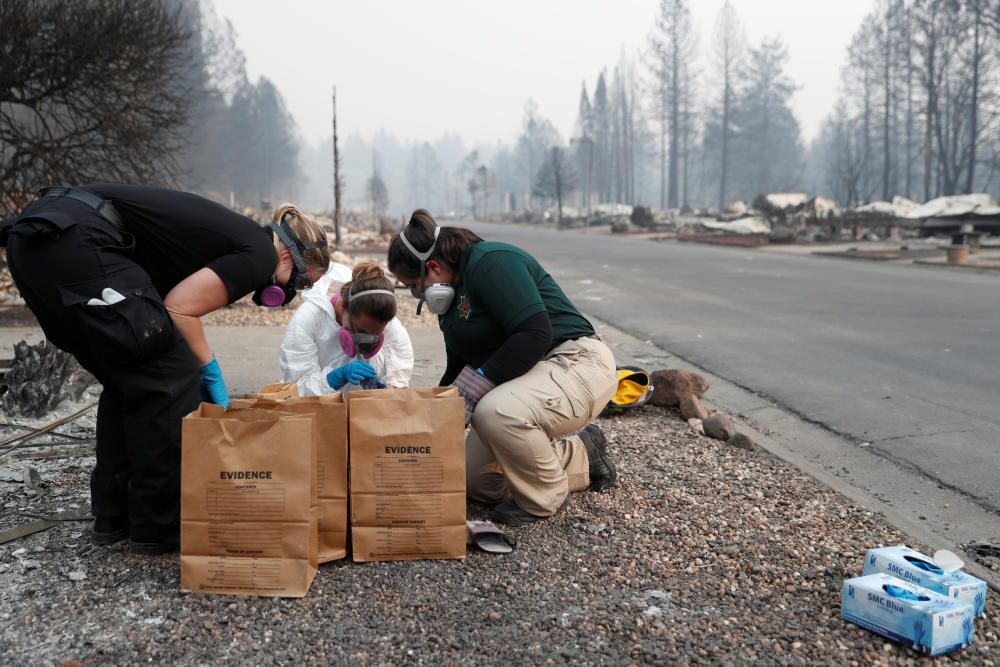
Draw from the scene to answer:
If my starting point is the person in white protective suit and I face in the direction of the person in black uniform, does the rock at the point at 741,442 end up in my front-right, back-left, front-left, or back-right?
back-left

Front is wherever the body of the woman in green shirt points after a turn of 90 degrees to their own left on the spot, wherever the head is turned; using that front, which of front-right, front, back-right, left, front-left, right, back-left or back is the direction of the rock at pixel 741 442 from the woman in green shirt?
back-left

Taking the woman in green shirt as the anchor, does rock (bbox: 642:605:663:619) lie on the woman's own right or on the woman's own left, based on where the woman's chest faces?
on the woman's own left

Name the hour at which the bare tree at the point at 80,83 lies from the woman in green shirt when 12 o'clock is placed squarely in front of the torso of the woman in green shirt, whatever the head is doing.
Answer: The bare tree is roughly at 2 o'clock from the woman in green shirt.

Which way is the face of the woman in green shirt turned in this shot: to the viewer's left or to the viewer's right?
to the viewer's left

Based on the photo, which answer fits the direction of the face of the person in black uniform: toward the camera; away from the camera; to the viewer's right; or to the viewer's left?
to the viewer's right

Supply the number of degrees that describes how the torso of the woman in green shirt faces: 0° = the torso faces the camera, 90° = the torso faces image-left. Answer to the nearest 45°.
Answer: approximately 90°

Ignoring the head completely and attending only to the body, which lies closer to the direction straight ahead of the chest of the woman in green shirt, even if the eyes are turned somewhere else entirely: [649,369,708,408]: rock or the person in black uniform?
the person in black uniform

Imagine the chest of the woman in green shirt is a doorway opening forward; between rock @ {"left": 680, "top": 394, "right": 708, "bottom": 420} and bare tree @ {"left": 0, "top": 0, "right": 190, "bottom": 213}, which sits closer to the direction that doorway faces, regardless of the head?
the bare tree

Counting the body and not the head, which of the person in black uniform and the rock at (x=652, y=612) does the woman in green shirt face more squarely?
the person in black uniform
